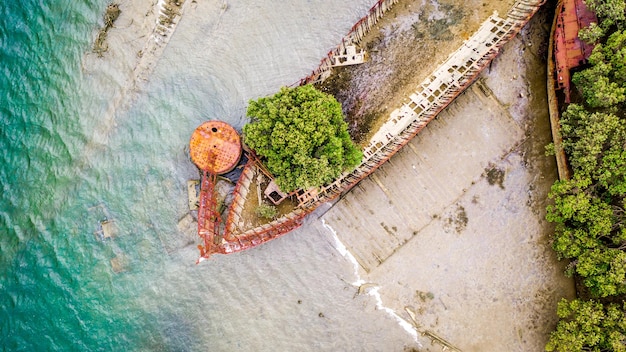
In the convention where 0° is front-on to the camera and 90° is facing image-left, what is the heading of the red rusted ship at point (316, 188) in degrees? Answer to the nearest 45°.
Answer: approximately 45°

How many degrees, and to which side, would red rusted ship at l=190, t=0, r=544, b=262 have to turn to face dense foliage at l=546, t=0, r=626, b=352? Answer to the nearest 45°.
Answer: approximately 135° to its left

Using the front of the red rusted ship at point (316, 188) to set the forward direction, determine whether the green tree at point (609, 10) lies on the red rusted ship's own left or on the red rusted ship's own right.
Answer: on the red rusted ship's own left

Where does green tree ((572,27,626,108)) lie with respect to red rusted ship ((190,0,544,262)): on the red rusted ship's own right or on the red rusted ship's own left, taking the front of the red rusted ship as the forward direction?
on the red rusted ship's own left
